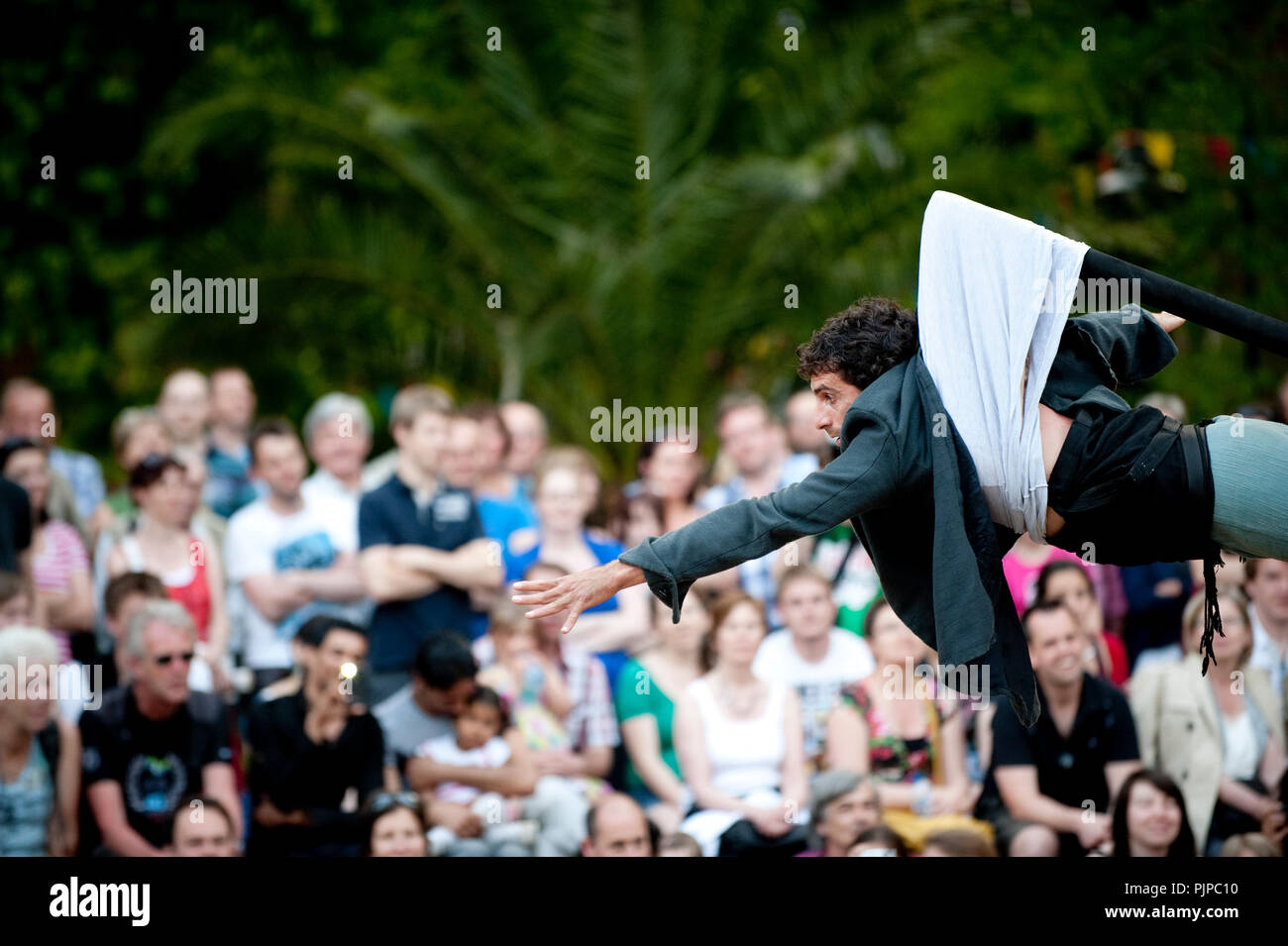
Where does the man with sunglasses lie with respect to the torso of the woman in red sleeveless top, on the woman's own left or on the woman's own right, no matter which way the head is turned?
on the woman's own right

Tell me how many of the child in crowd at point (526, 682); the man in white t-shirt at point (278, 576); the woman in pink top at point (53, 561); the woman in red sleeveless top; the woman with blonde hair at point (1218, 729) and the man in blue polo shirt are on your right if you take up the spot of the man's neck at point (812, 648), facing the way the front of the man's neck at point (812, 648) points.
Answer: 5

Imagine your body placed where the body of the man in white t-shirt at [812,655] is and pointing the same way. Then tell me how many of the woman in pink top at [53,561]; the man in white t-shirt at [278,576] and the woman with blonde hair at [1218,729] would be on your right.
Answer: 2

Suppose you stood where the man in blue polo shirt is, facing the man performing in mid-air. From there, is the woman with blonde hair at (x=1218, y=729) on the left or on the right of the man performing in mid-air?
left

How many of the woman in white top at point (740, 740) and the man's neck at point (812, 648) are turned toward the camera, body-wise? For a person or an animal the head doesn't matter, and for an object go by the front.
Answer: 2

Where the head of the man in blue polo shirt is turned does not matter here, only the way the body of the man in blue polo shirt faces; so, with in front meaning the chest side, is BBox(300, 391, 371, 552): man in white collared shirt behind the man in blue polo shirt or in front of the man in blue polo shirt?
behind

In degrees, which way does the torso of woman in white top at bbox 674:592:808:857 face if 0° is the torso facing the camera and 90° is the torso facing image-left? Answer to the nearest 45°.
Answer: approximately 0°

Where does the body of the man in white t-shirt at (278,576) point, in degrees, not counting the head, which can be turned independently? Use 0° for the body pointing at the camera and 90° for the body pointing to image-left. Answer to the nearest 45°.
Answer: approximately 315°

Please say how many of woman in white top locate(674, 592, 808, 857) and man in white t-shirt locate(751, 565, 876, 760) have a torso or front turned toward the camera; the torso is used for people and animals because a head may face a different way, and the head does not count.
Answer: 2
